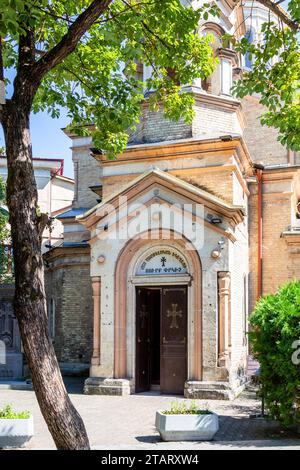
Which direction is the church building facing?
toward the camera

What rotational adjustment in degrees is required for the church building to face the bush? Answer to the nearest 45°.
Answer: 0° — it already faces it

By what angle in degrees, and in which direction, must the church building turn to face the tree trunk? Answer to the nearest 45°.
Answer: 0° — it already faces it

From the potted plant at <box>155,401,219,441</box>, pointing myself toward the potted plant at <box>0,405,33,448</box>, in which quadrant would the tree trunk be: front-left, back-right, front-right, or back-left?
front-left

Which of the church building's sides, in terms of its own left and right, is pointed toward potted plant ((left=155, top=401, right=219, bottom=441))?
front

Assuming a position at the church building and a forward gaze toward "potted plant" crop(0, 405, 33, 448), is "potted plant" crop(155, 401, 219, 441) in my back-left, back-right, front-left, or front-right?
front-left

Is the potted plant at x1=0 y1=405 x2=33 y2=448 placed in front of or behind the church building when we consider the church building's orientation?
in front
